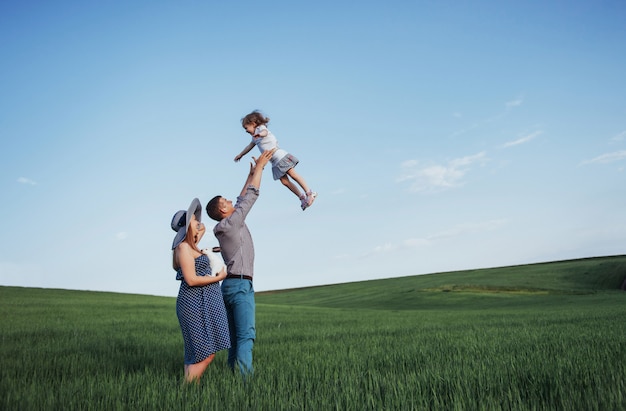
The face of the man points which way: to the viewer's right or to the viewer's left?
to the viewer's right

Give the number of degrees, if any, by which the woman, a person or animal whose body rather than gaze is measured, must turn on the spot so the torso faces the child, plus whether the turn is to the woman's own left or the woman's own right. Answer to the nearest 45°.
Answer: approximately 45° to the woman's own left

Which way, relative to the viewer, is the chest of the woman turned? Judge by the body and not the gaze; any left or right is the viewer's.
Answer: facing to the right of the viewer

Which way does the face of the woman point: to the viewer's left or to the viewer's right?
to the viewer's right
